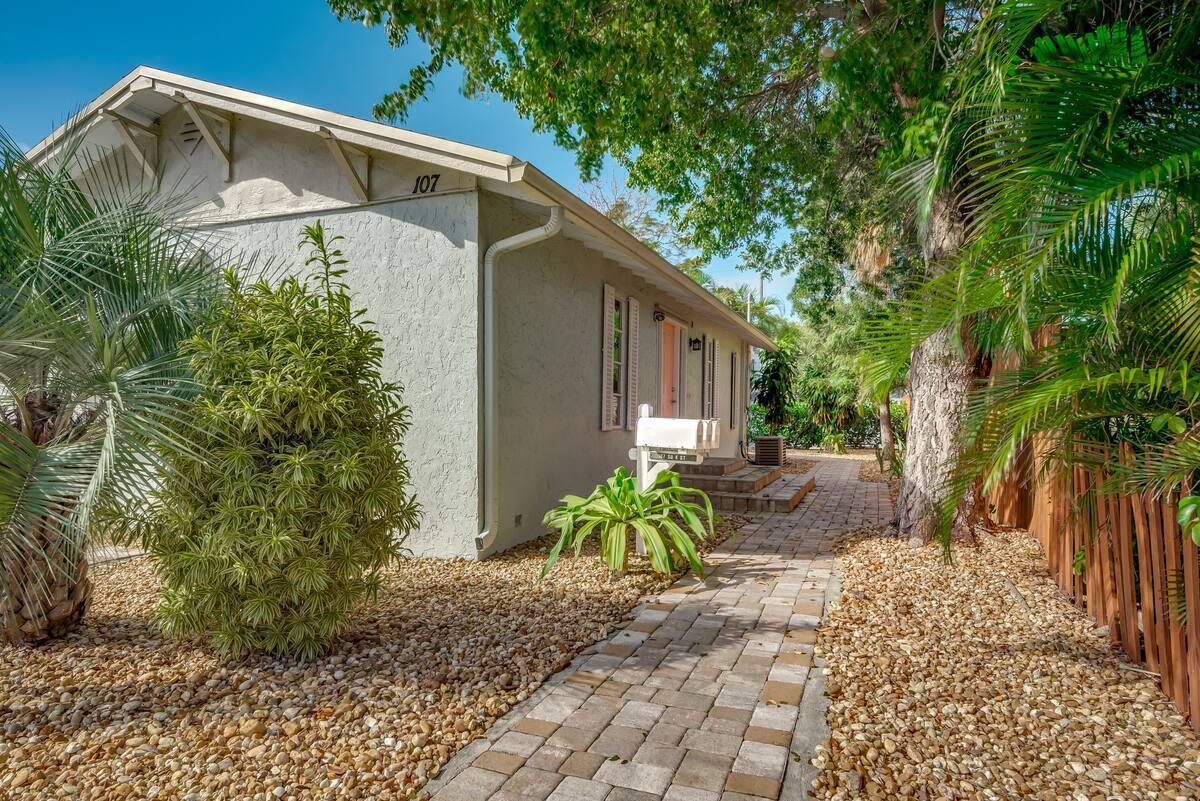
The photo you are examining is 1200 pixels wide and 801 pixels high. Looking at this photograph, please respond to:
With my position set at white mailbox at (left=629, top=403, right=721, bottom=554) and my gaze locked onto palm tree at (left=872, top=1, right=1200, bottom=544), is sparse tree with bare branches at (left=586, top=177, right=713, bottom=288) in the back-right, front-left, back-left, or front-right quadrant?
back-left

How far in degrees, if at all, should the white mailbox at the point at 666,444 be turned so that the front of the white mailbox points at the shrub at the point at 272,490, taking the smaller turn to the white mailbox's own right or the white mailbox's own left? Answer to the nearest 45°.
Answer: approximately 135° to the white mailbox's own right

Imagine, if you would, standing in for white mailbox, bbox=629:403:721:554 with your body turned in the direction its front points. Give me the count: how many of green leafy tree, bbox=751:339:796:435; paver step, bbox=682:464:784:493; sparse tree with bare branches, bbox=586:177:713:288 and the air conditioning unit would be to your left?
4

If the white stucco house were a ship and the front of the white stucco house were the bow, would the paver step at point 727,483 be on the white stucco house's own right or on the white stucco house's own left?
on the white stucco house's own left

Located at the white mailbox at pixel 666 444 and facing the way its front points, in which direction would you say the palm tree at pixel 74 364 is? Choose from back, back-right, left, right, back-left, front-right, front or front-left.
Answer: back-right

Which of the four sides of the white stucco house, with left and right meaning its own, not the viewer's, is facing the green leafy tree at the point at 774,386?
left

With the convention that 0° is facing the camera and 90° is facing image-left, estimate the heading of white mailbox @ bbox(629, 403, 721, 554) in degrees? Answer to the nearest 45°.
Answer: approximately 270°

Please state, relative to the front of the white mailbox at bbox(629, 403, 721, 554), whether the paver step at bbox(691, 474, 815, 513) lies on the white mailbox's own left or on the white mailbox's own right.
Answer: on the white mailbox's own left

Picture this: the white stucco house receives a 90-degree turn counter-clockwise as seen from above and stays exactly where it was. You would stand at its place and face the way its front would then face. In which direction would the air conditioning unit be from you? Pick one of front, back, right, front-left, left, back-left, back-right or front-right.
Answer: front

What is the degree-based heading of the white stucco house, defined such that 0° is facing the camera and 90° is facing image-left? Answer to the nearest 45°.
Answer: approximately 315°

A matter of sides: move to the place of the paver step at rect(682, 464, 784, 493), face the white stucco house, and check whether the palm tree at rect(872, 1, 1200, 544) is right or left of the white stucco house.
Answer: left
